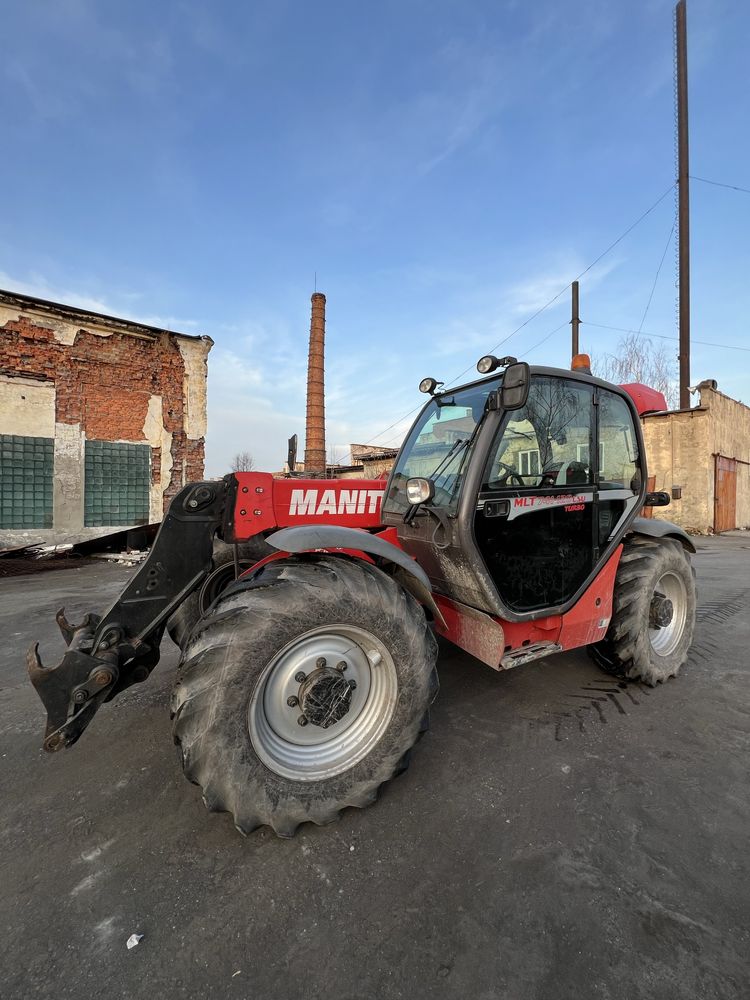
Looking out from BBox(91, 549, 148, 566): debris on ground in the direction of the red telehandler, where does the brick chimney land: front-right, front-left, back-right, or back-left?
back-left

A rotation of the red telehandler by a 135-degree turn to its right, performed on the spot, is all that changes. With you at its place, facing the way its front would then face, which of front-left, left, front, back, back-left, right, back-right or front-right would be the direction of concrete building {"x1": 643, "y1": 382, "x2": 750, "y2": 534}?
front-right

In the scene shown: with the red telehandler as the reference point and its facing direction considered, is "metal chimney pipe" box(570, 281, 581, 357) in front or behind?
behind

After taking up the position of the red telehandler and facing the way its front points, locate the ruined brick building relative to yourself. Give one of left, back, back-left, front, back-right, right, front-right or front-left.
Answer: right

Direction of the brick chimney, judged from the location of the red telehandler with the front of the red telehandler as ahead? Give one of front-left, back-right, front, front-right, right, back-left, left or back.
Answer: back-right

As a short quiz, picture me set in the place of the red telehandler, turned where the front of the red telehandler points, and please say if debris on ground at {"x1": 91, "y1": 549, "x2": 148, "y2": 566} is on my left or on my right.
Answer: on my right

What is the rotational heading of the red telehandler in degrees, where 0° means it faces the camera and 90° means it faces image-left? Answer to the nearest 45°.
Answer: approximately 45°

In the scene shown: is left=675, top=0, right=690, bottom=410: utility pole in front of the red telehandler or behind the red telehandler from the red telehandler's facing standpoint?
behind
